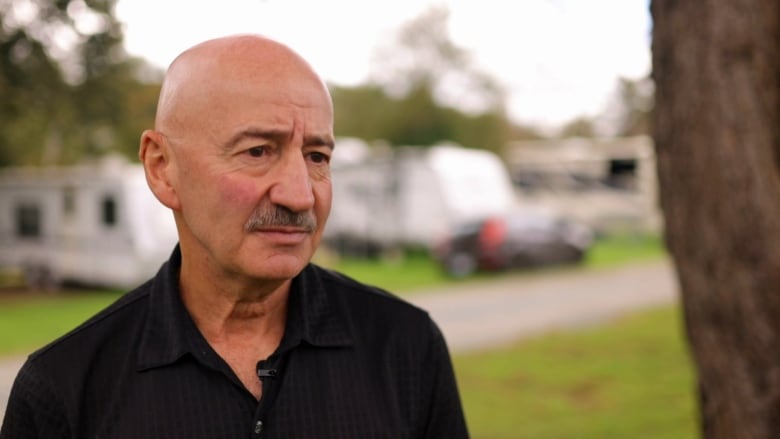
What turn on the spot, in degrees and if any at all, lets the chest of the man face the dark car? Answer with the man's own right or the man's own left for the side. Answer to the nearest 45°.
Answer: approximately 135° to the man's own left

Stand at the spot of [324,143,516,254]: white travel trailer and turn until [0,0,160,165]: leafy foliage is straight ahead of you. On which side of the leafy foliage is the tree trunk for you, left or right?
left

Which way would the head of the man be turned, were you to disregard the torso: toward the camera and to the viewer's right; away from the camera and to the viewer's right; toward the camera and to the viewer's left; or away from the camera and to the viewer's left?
toward the camera and to the viewer's right

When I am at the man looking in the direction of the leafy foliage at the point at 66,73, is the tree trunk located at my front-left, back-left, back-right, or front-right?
front-right

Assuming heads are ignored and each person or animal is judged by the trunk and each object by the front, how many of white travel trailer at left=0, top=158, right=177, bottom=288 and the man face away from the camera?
0

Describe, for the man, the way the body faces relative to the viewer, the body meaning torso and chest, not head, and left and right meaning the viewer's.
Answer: facing the viewer and to the right of the viewer

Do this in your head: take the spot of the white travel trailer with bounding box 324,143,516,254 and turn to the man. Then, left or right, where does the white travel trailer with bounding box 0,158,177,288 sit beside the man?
right

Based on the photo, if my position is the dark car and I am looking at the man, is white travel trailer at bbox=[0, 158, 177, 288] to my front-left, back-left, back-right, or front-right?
front-right

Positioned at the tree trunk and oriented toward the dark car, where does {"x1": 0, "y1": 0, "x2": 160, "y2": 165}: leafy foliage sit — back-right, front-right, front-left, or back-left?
front-left

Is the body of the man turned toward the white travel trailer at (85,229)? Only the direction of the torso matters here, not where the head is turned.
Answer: no

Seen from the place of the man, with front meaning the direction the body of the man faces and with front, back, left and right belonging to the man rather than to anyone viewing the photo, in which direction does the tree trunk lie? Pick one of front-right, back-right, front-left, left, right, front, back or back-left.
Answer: left
